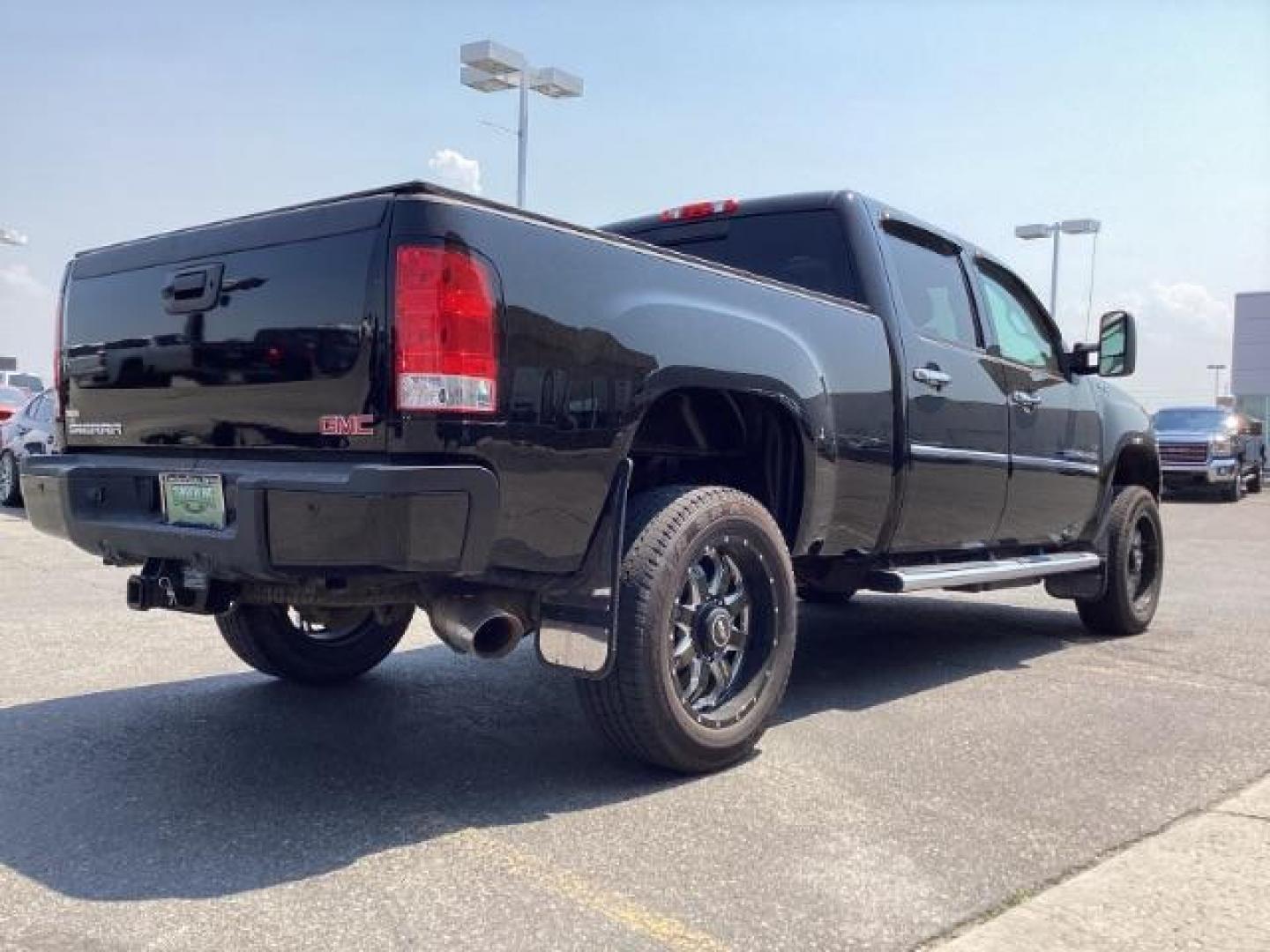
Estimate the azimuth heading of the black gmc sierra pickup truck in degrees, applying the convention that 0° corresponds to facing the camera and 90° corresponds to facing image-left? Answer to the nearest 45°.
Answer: approximately 225°

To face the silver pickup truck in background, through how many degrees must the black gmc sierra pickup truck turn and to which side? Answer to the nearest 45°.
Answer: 0° — it already faces it

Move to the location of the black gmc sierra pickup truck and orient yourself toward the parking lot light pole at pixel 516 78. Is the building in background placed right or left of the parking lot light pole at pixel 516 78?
right

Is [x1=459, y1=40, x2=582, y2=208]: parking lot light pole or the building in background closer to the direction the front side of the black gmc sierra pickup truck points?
the building in background

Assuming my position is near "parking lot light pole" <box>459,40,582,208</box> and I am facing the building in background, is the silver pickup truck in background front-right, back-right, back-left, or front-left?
front-right

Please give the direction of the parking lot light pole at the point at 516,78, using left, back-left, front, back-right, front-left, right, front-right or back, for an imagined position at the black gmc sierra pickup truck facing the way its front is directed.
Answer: front-left

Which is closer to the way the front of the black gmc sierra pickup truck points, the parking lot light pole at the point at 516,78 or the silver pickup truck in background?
the silver pickup truck in background

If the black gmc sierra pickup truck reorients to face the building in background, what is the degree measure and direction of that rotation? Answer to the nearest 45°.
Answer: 0° — it already faces it
